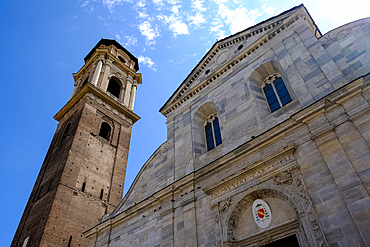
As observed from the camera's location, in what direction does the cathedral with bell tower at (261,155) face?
facing the viewer and to the left of the viewer
